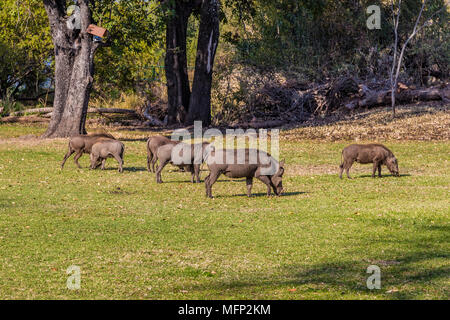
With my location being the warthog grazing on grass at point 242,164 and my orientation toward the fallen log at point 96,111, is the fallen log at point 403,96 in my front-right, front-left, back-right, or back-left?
front-right

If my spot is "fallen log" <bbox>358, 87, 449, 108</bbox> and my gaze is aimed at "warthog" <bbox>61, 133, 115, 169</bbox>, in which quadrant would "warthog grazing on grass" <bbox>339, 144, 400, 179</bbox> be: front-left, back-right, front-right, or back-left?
front-left

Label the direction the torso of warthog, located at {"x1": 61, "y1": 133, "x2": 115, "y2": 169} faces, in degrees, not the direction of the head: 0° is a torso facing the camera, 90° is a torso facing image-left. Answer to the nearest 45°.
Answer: approximately 270°

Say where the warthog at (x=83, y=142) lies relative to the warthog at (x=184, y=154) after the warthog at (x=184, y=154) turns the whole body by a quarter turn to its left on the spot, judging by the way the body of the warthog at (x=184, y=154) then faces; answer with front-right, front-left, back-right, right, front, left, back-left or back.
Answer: front-left

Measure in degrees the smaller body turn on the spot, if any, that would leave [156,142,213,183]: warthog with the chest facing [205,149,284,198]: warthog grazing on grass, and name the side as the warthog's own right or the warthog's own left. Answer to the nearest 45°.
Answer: approximately 45° to the warthog's own right

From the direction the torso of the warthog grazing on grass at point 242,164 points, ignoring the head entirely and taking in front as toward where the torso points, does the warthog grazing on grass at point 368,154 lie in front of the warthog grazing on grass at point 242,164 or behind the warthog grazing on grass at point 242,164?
in front

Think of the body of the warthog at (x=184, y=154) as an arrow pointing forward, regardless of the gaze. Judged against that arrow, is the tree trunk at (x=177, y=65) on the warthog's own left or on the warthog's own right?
on the warthog's own left

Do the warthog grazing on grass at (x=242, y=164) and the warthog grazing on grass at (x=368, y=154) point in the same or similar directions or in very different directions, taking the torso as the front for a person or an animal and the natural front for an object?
same or similar directions

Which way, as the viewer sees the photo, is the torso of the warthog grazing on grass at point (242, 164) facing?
to the viewer's right

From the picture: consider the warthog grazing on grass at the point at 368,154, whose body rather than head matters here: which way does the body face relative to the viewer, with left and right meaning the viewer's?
facing to the right of the viewer

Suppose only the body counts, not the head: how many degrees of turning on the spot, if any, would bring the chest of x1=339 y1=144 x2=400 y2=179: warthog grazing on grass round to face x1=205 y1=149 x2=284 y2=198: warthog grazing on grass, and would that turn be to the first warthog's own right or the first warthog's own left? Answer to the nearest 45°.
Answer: approximately 135° to the first warthog's own right

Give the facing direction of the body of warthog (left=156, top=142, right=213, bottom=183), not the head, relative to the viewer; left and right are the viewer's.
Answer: facing to the right of the viewer
